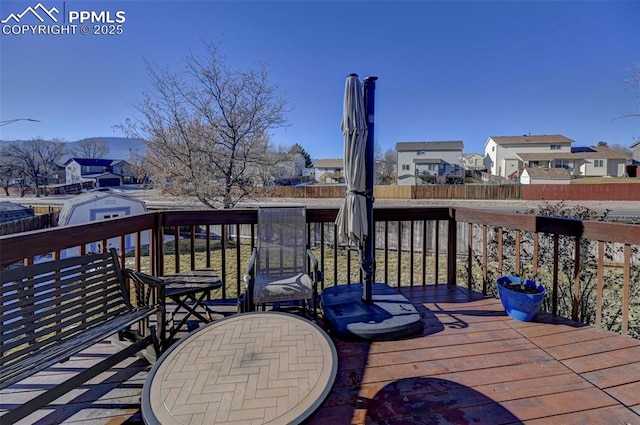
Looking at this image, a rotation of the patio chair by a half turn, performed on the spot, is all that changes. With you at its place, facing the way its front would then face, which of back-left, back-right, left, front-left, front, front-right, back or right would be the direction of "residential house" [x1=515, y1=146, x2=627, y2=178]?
front-right

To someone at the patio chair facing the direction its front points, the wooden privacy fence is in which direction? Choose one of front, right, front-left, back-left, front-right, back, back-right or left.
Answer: back-left

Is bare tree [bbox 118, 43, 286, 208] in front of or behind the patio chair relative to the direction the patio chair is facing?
behind

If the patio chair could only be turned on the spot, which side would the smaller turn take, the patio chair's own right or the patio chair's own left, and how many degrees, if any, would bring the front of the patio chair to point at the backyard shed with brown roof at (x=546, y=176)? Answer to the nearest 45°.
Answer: approximately 135° to the patio chair's own left

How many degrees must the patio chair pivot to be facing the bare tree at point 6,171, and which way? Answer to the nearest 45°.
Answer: approximately 135° to its right

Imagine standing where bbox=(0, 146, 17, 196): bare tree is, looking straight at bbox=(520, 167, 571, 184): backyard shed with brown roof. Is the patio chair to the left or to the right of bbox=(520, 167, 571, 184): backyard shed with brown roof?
right

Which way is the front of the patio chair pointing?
toward the camera

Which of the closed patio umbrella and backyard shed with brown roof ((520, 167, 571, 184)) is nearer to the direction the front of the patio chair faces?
the closed patio umbrella

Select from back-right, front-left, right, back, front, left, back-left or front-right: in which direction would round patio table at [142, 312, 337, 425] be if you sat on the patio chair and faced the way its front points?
front

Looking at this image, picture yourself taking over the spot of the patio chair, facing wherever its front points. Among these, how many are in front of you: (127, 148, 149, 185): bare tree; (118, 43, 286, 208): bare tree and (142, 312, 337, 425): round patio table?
1

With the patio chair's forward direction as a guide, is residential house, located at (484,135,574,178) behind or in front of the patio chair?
behind

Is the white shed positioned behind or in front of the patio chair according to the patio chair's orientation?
behind
